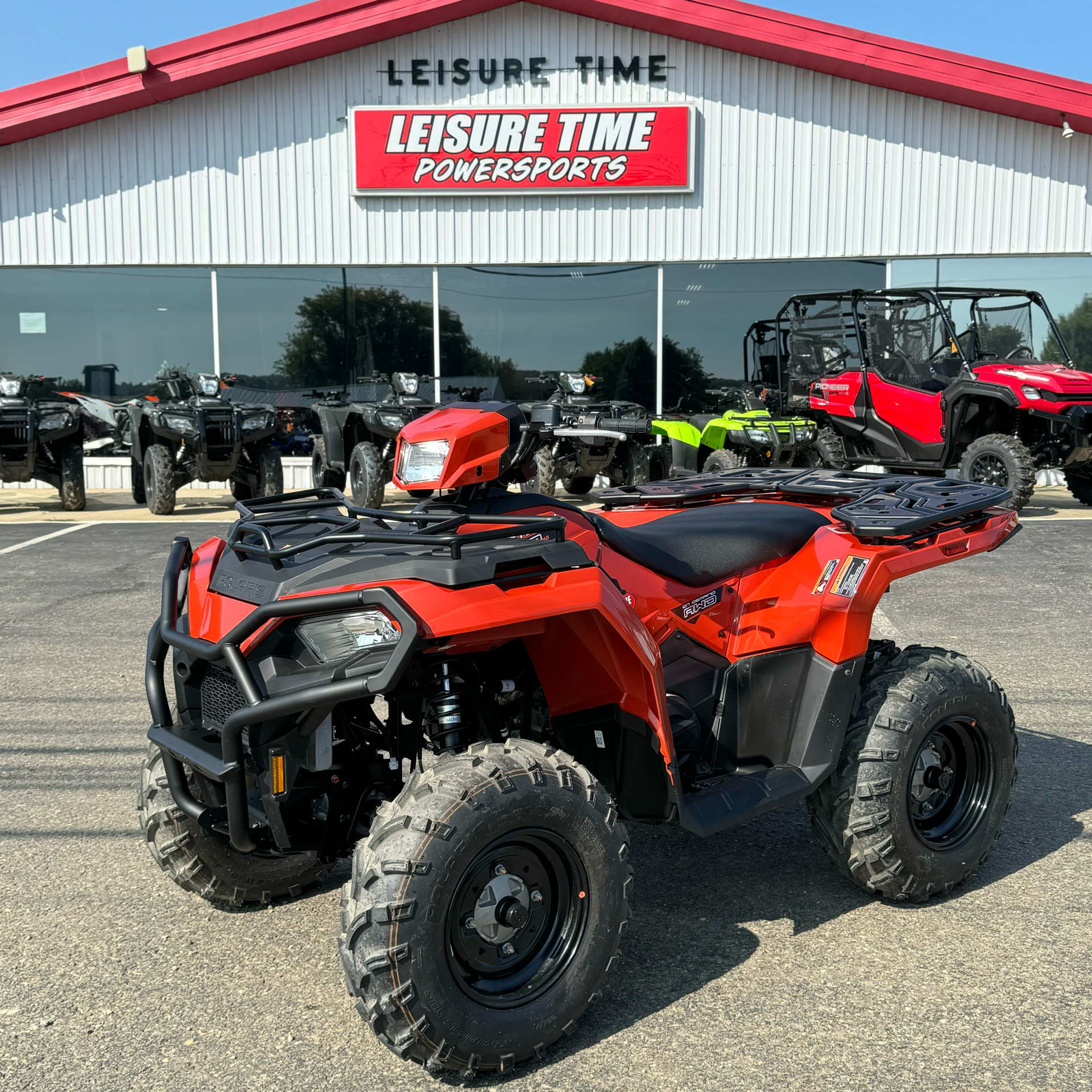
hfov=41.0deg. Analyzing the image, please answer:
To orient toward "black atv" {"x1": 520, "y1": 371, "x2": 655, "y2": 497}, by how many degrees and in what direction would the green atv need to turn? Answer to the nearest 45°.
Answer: approximately 90° to its right

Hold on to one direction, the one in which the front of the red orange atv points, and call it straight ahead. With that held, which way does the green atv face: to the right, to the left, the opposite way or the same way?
to the left

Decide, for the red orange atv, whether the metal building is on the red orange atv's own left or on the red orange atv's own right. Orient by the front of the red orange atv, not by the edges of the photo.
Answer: on the red orange atv's own right

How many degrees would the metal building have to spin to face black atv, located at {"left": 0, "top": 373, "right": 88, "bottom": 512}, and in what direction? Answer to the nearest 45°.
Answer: approximately 45° to its right

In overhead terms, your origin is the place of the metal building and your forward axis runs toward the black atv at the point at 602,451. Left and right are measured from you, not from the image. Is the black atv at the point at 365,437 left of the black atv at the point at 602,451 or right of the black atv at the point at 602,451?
right

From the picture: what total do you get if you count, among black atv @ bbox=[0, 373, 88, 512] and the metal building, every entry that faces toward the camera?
2

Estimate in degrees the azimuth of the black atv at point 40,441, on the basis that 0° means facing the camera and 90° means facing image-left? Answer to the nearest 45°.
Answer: approximately 0°

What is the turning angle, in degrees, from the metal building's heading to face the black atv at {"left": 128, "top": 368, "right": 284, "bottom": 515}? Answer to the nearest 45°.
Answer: approximately 45° to its right

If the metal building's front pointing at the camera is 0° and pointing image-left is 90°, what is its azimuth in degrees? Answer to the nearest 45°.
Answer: approximately 0°
